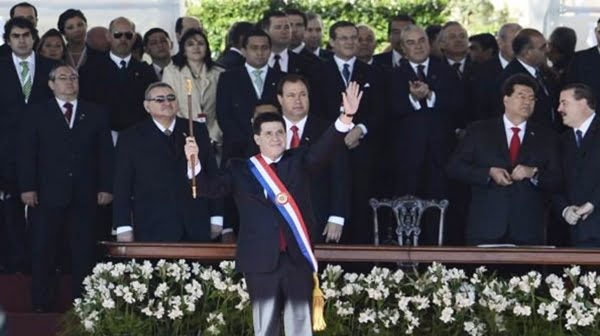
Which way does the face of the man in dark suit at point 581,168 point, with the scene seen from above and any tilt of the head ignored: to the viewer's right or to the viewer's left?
to the viewer's left

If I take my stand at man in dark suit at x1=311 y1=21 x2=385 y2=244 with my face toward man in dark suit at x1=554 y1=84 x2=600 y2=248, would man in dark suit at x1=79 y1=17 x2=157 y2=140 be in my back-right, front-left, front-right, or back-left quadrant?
back-right

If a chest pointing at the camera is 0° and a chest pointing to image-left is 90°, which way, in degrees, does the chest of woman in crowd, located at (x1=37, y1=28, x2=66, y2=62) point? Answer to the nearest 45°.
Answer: approximately 0°

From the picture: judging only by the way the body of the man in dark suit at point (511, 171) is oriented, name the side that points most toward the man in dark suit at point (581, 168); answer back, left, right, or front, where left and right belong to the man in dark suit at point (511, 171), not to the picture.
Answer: left

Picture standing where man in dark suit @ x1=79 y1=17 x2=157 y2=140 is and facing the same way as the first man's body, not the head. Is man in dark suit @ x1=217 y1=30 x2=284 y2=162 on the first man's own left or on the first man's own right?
on the first man's own left
